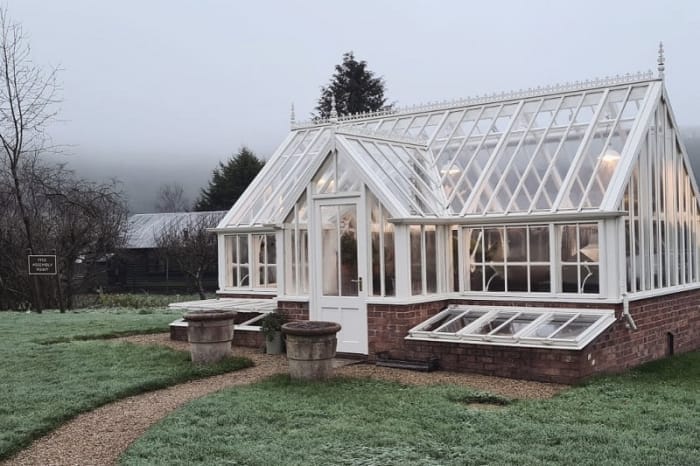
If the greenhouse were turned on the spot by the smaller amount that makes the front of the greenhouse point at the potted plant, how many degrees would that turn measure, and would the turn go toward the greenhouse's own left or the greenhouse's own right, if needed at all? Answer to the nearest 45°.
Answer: approximately 45° to the greenhouse's own right

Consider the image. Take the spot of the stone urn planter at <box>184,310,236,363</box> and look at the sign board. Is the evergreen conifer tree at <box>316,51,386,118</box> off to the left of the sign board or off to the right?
right

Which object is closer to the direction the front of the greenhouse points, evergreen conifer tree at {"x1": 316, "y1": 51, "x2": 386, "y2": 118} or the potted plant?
the potted plant

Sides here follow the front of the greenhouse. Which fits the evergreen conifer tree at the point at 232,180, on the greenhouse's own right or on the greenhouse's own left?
on the greenhouse's own right

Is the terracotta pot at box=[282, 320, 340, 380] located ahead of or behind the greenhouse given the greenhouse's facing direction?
ahead

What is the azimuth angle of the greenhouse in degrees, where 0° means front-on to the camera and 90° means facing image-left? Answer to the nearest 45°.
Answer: approximately 45°

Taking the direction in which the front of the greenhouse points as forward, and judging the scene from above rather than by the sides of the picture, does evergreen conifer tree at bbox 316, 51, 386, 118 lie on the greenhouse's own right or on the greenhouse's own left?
on the greenhouse's own right

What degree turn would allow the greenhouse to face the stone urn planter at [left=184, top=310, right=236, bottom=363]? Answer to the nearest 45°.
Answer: approximately 45° to its right

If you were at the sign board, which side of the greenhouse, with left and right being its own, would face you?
right
